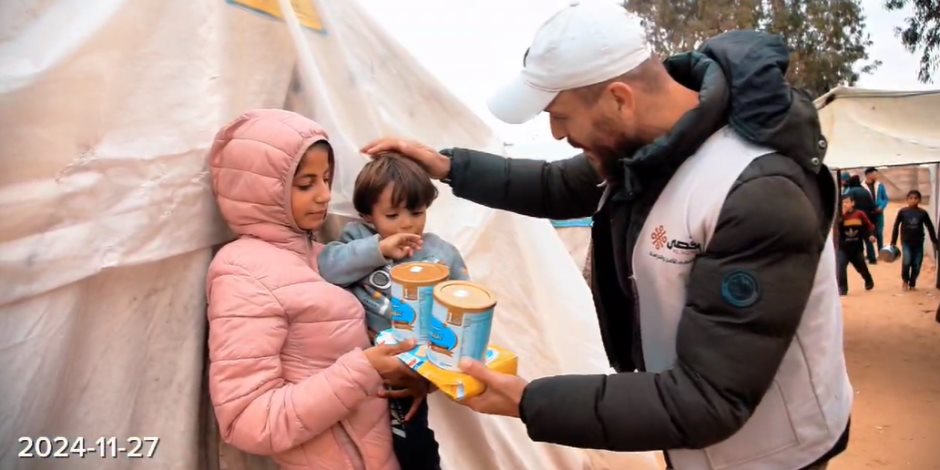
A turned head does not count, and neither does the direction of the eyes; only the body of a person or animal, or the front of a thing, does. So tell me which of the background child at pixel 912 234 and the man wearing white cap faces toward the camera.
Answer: the background child

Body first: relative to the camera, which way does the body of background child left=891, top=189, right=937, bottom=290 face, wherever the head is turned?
toward the camera

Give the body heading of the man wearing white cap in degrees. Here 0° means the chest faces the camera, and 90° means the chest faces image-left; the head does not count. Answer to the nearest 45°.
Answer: approximately 90°

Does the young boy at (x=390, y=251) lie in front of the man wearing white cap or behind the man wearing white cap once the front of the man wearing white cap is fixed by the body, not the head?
in front

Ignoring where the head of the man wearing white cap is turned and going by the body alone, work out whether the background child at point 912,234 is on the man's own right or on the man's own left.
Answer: on the man's own right

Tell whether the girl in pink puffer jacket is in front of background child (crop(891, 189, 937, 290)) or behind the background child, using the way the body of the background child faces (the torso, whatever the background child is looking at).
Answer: in front

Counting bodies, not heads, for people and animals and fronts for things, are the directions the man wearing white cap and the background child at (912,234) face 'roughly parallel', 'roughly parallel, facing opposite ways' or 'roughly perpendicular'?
roughly perpendicular

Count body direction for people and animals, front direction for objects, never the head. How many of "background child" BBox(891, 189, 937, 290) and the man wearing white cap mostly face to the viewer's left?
1

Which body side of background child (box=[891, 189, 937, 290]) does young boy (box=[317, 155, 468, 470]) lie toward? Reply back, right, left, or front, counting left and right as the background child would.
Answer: front

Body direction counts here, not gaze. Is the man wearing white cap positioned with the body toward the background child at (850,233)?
no

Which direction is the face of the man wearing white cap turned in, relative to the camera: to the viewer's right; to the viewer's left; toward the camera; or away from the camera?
to the viewer's left

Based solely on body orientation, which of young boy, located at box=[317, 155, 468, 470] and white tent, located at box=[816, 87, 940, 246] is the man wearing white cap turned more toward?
the young boy
